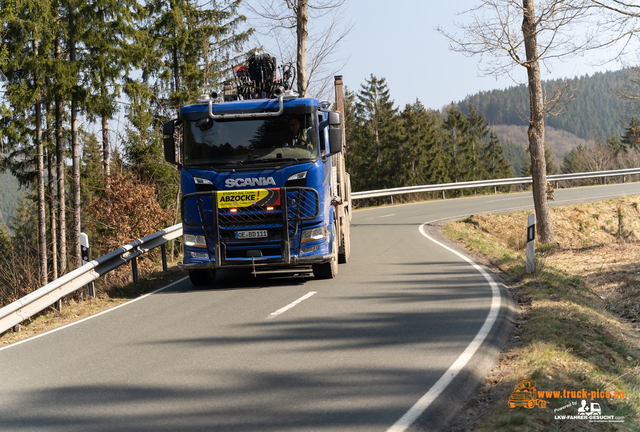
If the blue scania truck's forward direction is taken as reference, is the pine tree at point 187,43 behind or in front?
behind

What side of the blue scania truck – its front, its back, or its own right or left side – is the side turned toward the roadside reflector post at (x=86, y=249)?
front

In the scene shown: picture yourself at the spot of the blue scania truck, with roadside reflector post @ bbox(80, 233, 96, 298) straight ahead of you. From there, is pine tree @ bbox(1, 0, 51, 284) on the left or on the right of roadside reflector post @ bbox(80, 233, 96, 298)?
right

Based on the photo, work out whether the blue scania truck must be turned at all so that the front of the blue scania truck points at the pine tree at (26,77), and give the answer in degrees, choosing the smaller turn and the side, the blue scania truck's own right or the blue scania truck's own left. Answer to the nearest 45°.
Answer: approximately 135° to the blue scania truck's own right

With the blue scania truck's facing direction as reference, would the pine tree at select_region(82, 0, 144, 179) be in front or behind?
behind
